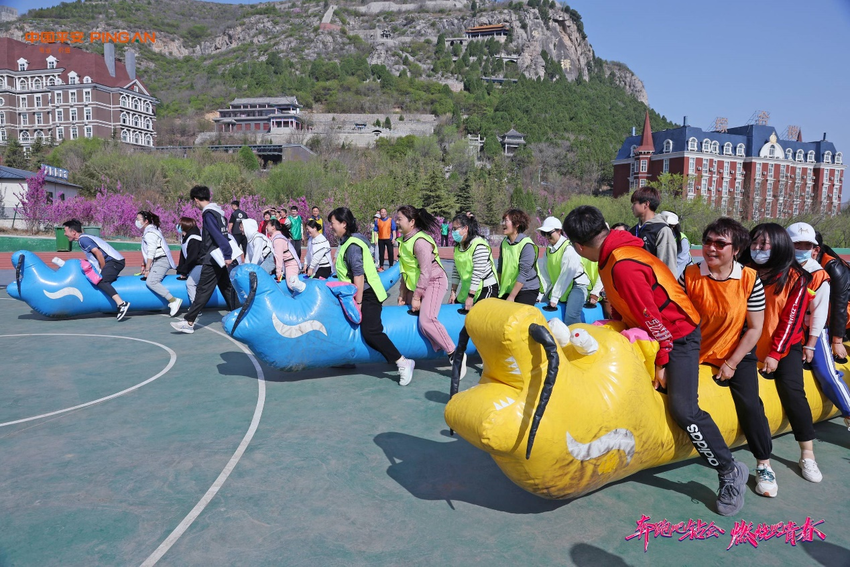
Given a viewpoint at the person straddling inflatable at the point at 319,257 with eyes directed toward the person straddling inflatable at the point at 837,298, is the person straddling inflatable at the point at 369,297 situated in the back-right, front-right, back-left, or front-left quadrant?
front-right

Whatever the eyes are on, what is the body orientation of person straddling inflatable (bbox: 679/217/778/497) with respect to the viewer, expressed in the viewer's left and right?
facing the viewer and to the left of the viewer

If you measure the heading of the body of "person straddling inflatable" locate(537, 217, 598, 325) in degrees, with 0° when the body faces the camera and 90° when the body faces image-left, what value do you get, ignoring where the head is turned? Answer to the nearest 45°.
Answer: approximately 45°

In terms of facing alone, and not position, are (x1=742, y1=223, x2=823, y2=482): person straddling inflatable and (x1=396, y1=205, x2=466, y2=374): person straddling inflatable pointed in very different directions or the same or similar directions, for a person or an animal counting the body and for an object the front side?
same or similar directions

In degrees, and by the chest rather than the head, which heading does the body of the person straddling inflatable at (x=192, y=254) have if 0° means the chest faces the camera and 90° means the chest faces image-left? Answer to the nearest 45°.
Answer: approximately 90°

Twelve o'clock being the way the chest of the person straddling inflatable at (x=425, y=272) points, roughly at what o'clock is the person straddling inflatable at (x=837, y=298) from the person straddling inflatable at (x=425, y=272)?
the person straddling inflatable at (x=837, y=298) is roughly at 7 o'clock from the person straddling inflatable at (x=425, y=272).

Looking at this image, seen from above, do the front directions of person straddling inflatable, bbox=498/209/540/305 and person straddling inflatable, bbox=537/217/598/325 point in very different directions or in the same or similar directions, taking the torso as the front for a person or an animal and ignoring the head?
same or similar directions

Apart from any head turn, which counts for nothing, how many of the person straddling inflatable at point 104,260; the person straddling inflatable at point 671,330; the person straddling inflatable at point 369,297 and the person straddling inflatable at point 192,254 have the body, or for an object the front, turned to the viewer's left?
4

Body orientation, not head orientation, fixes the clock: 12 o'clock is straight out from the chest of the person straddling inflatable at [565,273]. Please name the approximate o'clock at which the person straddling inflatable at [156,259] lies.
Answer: the person straddling inflatable at [156,259] is roughly at 2 o'clock from the person straddling inflatable at [565,273].

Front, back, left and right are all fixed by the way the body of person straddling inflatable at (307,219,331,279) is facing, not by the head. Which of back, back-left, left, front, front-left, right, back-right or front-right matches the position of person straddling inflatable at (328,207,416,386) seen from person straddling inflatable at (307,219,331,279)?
left

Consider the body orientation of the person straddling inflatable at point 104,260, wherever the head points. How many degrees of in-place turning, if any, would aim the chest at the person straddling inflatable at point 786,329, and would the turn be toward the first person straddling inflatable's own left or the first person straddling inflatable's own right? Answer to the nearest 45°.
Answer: approximately 135° to the first person straddling inflatable's own left

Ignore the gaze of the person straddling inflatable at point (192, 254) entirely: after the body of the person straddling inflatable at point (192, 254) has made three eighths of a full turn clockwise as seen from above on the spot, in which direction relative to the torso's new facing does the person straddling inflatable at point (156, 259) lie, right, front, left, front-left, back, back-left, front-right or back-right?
left

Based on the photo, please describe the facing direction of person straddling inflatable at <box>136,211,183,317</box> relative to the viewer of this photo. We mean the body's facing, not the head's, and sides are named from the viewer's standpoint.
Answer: facing to the left of the viewer

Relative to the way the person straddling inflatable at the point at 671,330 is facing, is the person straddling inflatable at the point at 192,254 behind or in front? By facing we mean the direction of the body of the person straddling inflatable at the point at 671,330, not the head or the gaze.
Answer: in front

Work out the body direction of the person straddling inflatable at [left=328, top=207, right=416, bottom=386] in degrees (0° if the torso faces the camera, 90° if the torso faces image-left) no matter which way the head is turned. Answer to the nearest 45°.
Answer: approximately 90°
